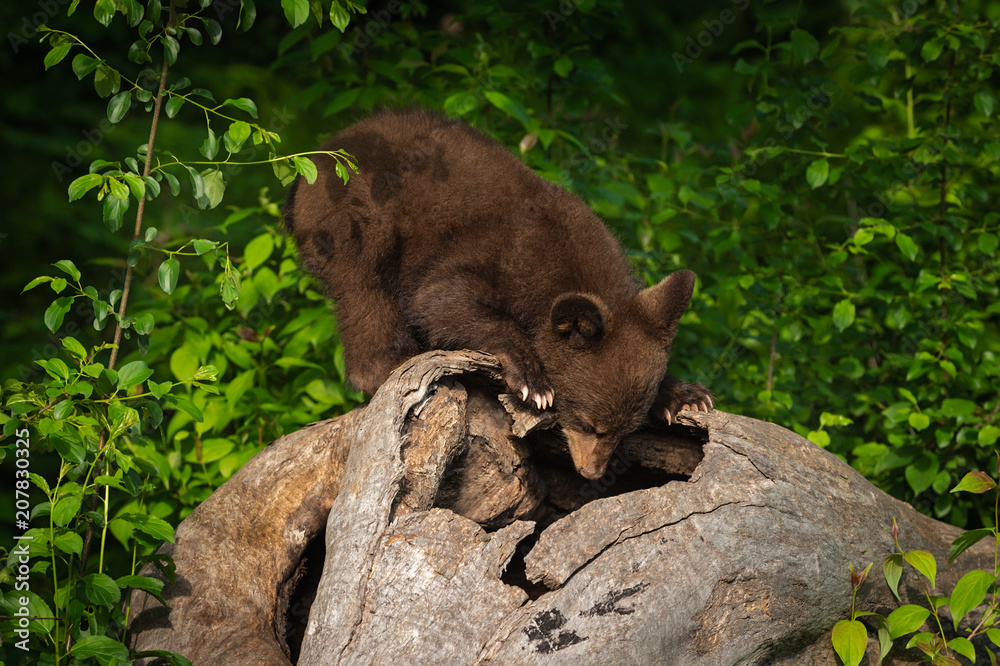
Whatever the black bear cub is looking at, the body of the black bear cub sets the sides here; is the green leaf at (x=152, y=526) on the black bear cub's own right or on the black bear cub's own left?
on the black bear cub's own right

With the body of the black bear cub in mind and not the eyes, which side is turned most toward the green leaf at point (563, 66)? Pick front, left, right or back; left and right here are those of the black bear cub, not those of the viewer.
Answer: left

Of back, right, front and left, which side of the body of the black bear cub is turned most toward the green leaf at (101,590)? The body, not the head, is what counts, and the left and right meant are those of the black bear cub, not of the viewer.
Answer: right

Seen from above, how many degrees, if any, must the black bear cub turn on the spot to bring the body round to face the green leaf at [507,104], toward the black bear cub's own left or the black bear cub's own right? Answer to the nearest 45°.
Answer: approximately 90° to the black bear cub's own left

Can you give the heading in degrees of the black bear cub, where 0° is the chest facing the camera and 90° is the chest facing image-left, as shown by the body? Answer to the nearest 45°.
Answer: approximately 315°
